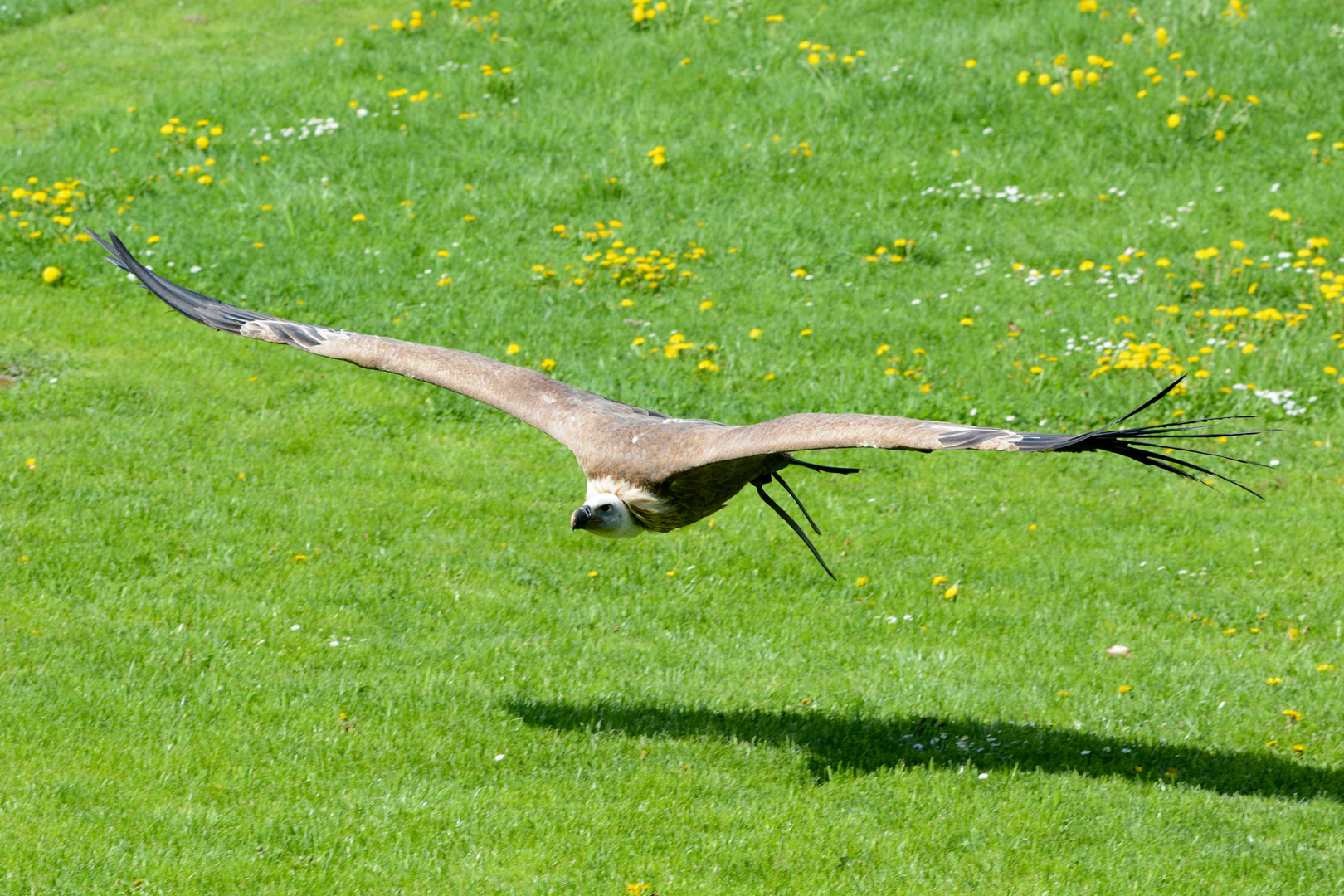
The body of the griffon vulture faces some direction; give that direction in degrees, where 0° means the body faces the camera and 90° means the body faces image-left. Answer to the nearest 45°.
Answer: approximately 45°
